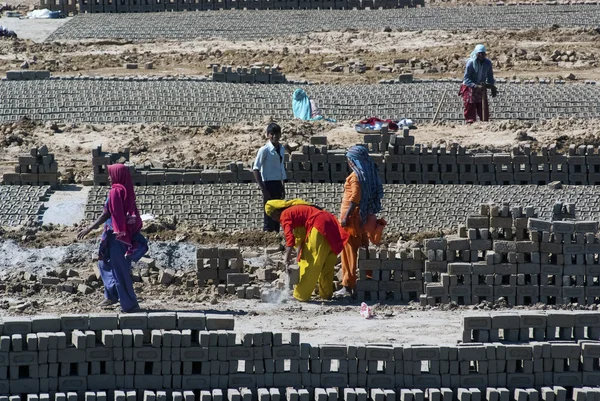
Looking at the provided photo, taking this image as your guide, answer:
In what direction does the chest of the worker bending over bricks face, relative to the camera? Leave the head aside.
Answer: to the viewer's left

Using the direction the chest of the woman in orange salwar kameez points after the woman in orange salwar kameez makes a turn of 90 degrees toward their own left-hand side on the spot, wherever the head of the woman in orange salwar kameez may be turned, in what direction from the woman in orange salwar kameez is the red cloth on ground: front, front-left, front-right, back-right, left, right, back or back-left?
back

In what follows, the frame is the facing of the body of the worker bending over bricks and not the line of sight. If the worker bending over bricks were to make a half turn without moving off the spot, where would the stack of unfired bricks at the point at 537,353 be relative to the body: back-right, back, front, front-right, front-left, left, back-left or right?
front-right

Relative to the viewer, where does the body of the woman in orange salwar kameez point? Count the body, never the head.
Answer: to the viewer's left

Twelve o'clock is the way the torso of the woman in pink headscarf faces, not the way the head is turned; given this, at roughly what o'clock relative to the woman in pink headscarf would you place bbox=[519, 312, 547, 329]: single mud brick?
The single mud brick is roughly at 7 o'clock from the woman in pink headscarf.

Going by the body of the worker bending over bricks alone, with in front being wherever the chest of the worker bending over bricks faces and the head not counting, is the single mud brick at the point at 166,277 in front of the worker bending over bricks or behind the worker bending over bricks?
in front

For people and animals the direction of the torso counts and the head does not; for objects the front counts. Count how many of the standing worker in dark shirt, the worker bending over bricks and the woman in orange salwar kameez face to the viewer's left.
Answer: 2

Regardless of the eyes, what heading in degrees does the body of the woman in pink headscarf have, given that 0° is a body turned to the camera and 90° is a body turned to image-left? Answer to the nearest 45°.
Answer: approximately 90°

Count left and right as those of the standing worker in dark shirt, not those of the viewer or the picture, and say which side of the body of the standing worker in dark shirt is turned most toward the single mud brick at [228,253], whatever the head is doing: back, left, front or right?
front

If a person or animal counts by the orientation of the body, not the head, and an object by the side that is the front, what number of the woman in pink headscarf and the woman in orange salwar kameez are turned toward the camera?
0

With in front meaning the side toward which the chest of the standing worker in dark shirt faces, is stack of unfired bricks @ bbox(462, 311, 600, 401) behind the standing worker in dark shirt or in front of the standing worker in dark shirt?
in front

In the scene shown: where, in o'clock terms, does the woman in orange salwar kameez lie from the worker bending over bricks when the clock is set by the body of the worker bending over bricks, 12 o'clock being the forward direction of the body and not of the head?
The woman in orange salwar kameez is roughly at 5 o'clock from the worker bending over bricks.
